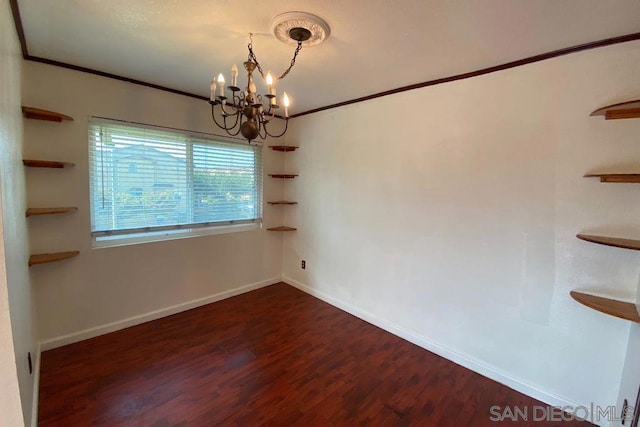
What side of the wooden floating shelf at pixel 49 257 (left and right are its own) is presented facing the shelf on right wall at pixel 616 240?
front

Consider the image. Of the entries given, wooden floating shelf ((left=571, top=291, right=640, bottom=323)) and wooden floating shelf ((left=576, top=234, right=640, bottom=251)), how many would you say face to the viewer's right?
0

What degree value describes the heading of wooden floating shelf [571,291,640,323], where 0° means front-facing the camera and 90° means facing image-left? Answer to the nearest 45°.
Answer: approximately 45°

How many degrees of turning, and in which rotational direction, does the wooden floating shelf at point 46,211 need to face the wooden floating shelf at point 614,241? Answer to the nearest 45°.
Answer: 0° — it already faces it

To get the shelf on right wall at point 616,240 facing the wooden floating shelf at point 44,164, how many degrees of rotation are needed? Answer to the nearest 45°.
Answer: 0° — it already faces it

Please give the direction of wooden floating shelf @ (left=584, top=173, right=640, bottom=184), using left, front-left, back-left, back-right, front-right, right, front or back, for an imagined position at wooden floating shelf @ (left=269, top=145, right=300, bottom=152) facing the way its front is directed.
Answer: front-left

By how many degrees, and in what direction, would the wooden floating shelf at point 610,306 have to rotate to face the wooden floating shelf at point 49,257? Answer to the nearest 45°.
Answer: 0° — it already faces it

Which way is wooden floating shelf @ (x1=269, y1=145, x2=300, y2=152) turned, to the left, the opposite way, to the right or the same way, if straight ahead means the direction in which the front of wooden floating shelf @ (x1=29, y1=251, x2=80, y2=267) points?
to the right

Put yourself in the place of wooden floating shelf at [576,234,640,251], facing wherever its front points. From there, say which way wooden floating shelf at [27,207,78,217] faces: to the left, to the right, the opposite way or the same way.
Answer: the opposite way

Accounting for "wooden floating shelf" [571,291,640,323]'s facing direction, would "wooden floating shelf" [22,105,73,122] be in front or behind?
in front

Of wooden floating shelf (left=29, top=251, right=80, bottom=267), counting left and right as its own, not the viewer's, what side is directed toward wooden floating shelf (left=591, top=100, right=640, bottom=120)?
front

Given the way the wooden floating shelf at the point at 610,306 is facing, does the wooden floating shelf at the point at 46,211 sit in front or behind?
in front
